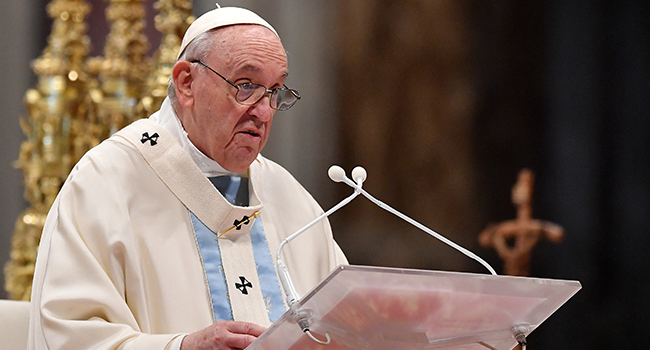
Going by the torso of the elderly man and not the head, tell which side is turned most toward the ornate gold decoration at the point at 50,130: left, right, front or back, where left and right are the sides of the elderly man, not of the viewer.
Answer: back

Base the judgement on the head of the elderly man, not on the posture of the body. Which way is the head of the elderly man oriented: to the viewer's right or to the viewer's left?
to the viewer's right

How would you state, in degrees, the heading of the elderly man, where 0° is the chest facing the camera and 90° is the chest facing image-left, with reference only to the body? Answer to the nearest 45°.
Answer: approximately 315°

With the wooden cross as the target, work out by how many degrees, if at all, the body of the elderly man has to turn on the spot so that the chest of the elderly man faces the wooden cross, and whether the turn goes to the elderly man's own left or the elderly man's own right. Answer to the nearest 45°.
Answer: approximately 90° to the elderly man's own left
